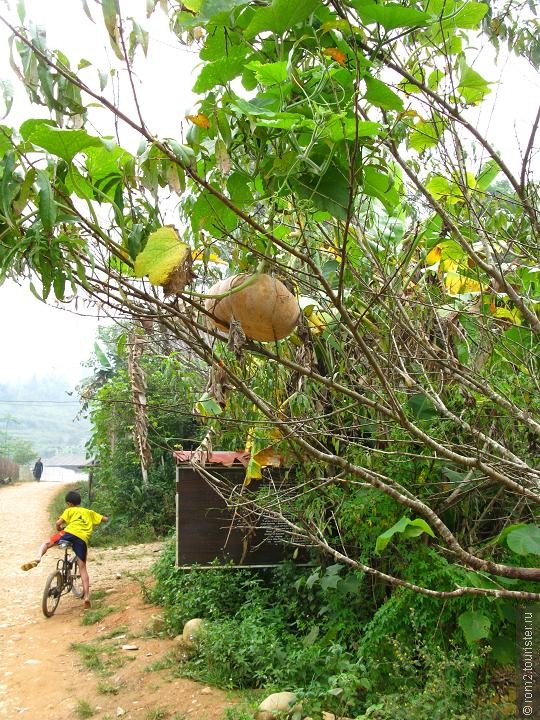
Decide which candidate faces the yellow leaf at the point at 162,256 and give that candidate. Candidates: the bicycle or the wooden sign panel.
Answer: the wooden sign panel

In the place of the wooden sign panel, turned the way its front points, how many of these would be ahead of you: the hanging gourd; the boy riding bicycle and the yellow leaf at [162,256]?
2

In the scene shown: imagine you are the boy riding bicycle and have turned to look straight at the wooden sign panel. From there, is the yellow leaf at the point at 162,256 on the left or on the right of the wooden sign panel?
right

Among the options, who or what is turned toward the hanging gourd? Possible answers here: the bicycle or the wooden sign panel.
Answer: the wooden sign panel

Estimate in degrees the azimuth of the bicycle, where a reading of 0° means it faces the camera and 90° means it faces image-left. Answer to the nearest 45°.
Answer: approximately 225°

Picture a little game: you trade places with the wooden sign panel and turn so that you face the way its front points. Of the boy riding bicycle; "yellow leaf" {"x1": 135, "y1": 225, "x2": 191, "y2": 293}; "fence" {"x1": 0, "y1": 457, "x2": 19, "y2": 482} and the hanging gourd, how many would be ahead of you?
2

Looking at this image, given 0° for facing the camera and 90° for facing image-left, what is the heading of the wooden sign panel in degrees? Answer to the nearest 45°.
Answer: approximately 0°

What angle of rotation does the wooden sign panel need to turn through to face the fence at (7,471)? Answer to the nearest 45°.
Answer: approximately 135° to its right

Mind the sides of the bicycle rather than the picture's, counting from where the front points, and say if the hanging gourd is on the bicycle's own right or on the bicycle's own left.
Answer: on the bicycle's own right

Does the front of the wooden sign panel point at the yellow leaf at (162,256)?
yes
